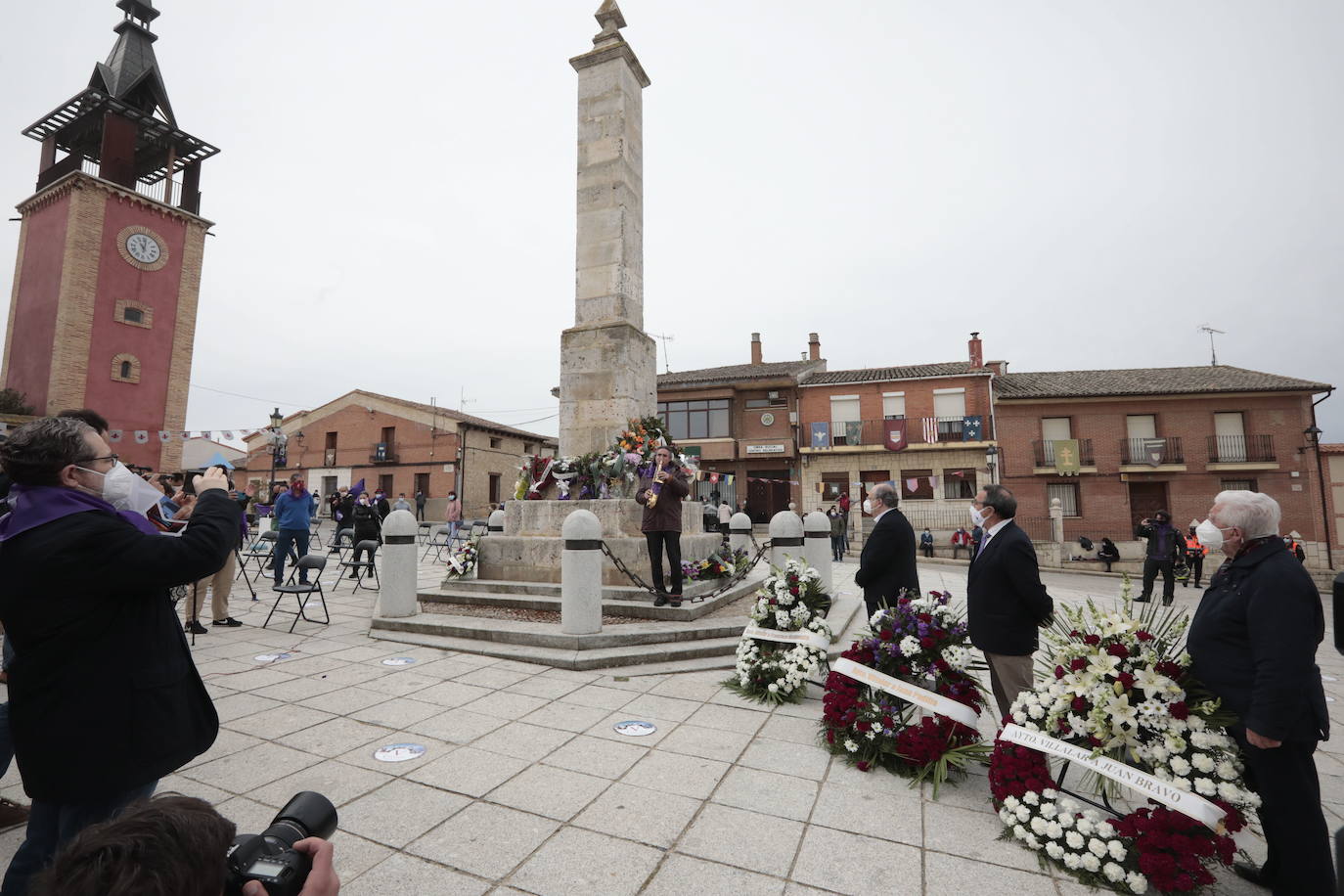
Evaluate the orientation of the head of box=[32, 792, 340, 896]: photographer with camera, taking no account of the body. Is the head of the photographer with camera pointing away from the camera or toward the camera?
away from the camera

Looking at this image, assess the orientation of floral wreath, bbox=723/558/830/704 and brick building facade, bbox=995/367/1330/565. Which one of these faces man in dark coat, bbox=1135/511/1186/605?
the brick building facade

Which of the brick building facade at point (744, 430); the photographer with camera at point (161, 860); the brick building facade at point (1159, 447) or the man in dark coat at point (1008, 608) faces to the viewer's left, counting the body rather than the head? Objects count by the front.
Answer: the man in dark coat

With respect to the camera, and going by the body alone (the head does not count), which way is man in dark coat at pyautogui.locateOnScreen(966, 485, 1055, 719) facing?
to the viewer's left

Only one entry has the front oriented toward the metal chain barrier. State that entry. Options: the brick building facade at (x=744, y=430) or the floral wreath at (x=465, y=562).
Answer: the brick building facade

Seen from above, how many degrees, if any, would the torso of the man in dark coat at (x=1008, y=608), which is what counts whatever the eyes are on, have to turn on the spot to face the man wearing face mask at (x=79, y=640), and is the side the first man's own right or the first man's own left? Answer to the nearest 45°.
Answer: approximately 45° to the first man's own left

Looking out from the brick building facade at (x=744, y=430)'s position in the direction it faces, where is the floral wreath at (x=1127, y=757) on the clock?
The floral wreath is roughly at 12 o'clock from the brick building facade.

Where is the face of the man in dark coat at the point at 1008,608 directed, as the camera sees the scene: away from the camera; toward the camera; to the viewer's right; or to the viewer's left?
to the viewer's left

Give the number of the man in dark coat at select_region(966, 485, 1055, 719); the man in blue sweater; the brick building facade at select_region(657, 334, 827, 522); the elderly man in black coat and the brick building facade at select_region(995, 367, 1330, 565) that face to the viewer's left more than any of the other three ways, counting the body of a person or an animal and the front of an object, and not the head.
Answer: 2

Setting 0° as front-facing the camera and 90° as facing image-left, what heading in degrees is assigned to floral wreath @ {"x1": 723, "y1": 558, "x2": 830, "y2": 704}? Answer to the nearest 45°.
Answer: approximately 45°

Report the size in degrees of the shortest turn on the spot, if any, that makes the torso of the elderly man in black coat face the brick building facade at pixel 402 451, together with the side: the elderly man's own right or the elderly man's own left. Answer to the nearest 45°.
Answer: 0° — they already face it
